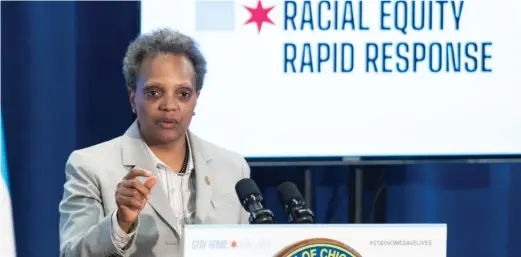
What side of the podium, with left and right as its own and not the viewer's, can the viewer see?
front
